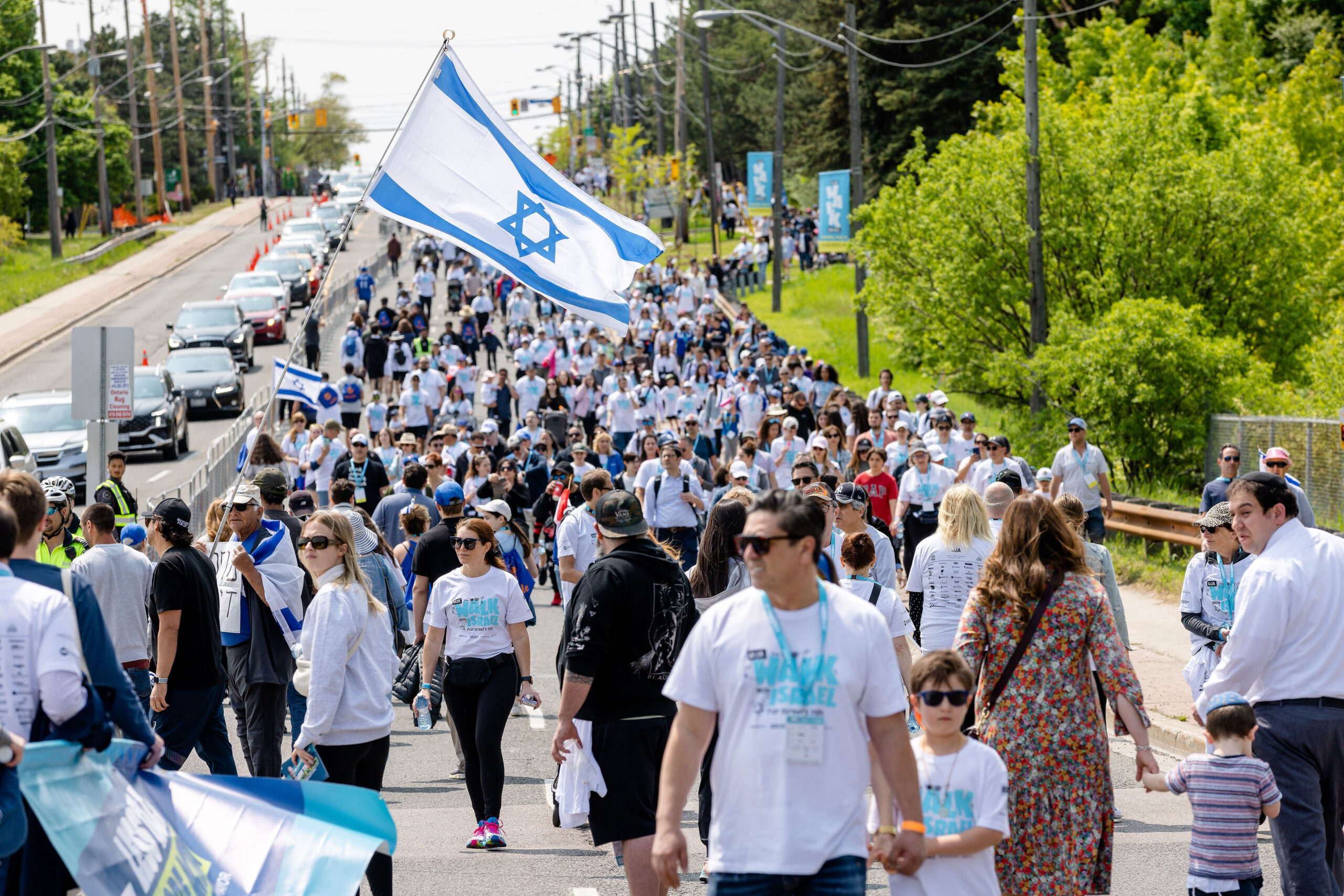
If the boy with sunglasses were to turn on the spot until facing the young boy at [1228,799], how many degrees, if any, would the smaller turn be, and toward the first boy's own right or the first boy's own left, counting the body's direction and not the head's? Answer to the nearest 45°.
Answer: approximately 135° to the first boy's own left

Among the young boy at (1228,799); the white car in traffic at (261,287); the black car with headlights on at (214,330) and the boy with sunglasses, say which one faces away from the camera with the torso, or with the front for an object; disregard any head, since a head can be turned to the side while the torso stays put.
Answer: the young boy

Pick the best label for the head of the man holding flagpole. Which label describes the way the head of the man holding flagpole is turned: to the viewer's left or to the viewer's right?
to the viewer's left

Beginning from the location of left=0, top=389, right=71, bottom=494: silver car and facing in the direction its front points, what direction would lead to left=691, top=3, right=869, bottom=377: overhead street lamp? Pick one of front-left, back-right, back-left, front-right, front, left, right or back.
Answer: left

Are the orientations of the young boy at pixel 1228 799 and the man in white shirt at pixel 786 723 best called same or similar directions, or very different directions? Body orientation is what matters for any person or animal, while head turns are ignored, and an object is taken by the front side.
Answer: very different directions

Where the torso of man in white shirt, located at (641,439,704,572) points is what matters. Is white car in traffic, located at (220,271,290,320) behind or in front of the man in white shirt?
behind

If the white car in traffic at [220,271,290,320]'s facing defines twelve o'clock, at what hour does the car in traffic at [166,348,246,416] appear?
the car in traffic at [166,348,246,416] is roughly at 12 o'clock from the white car in traffic at [220,271,290,320].

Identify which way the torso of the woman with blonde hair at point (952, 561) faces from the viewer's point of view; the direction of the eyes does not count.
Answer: away from the camera

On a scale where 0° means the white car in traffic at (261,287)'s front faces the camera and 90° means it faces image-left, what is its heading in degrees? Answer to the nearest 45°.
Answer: approximately 0°

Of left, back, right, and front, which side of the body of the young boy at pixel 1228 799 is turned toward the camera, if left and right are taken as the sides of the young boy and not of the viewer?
back

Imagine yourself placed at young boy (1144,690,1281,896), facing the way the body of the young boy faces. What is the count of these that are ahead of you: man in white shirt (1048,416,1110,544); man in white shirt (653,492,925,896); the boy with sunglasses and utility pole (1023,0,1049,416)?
2

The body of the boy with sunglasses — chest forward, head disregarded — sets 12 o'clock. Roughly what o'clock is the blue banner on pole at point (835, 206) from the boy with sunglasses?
The blue banner on pole is roughly at 6 o'clock from the boy with sunglasses.

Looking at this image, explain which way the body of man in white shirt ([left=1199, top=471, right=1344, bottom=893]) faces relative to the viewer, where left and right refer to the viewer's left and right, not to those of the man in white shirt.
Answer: facing away from the viewer and to the left of the viewer
